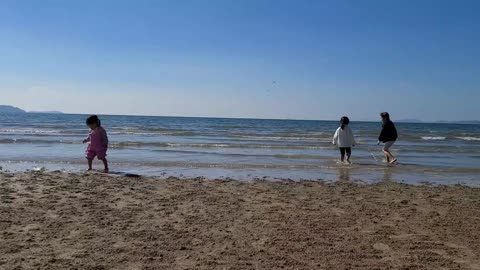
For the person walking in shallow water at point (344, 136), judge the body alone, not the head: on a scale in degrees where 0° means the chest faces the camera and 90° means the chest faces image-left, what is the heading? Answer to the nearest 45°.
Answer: approximately 180°

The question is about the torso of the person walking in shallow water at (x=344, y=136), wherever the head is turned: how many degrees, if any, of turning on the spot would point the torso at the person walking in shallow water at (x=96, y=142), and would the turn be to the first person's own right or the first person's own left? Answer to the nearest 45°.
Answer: approximately 135° to the first person's own left

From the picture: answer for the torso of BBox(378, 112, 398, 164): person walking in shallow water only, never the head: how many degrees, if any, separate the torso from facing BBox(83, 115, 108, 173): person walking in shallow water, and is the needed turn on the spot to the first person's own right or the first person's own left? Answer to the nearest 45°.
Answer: approximately 45° to the first person's own left

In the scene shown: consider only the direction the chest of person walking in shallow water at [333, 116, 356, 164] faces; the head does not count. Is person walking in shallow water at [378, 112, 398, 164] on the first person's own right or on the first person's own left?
on the first person's own right
